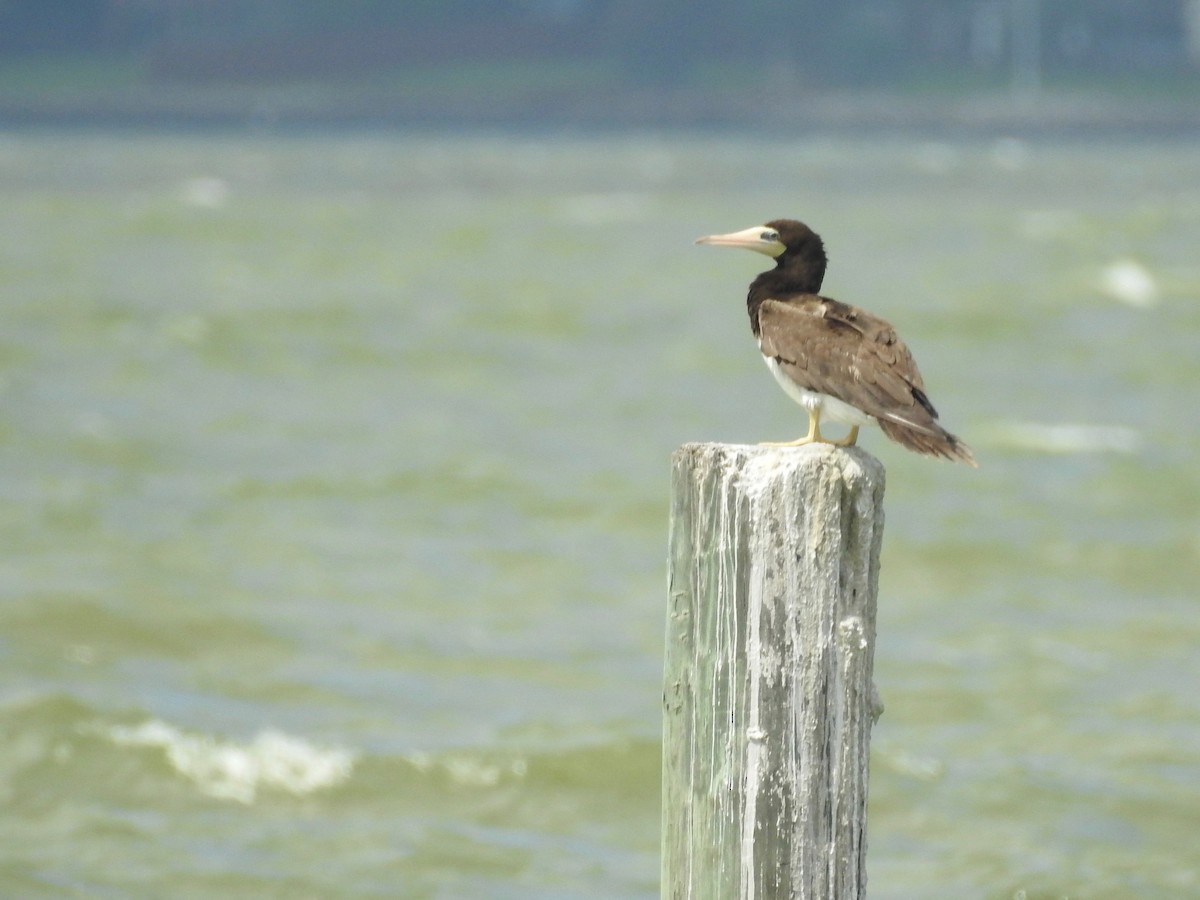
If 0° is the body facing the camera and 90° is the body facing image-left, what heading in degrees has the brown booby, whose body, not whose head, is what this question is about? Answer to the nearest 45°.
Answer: approximately 90°
